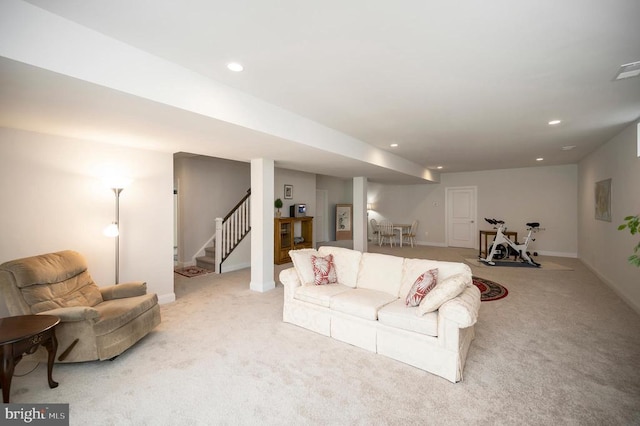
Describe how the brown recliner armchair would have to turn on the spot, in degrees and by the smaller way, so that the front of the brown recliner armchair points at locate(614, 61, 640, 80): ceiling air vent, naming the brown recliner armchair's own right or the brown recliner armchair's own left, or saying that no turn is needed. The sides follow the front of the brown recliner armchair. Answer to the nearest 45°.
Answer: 0° — it already faces it

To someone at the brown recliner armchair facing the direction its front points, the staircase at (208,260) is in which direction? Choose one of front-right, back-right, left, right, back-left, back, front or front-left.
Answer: left

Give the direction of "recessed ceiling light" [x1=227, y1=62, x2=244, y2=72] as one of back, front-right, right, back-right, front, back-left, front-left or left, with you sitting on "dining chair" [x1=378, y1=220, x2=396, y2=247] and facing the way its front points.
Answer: back-right

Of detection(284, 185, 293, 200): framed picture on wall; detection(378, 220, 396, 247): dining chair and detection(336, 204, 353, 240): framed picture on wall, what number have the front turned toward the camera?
2

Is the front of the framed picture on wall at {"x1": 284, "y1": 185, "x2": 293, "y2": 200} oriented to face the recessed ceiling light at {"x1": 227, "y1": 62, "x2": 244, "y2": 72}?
yes

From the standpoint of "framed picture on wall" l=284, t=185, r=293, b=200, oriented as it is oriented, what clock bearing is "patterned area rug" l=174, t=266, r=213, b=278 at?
The patterned area rug is roughly at 2 o'clock from the framed picture on wall.

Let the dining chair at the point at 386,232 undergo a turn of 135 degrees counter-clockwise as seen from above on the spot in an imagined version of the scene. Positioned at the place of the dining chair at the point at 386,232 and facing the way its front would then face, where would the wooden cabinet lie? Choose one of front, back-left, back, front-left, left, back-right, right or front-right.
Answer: front-left

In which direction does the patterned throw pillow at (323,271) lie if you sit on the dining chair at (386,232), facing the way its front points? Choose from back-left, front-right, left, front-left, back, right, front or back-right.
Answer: back-right

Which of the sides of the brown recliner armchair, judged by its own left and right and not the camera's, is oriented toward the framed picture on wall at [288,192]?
left

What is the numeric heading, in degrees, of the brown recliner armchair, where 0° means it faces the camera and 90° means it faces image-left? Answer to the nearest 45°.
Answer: approximately 315°

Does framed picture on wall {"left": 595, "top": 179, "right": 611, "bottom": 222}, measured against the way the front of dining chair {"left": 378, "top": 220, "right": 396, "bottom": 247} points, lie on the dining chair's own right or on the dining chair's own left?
on the dining chair's own right

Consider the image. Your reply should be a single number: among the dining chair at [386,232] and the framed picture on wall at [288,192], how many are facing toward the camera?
1

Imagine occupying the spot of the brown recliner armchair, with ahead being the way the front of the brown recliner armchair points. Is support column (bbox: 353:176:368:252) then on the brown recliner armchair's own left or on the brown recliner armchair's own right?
on the brown recliner armchair's own left
